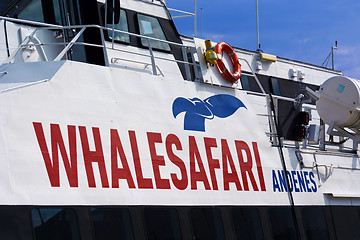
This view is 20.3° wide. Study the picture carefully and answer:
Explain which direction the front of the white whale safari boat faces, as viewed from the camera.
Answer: facing the viewer and to the left of the viewer
